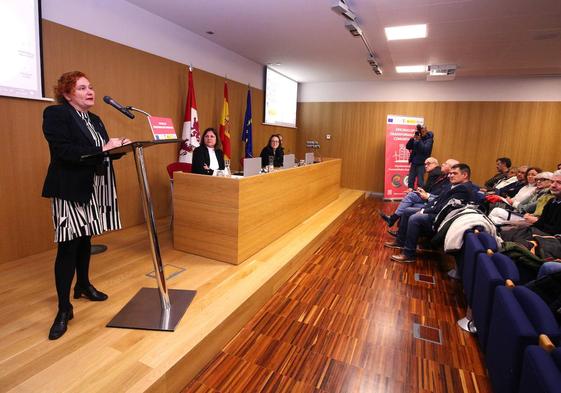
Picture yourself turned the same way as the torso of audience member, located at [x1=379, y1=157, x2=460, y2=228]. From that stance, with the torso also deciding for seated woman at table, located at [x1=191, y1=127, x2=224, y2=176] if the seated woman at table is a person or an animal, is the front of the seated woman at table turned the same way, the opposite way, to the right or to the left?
the opposite way

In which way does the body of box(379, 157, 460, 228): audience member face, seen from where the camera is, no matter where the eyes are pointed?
to the viewer's left

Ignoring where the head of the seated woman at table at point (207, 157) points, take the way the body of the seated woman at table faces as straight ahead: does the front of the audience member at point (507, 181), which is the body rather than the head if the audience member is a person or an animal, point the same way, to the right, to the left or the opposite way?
the opposite way

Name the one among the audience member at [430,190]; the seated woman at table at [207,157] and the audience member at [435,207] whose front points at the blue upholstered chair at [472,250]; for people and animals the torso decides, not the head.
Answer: the seated woman at table

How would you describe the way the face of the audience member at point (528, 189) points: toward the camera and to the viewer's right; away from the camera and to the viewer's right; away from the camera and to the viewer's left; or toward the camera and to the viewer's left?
toward the camera and to the viewer's left

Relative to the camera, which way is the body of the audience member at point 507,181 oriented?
to the viewer's left

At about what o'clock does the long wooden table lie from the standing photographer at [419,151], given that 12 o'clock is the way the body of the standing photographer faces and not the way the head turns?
The long wooden table is roughly at 11 o'clock from the standing photographer.

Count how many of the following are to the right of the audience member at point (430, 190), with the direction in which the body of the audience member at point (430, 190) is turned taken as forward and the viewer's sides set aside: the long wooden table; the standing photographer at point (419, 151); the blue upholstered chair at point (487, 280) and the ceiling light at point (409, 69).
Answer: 2

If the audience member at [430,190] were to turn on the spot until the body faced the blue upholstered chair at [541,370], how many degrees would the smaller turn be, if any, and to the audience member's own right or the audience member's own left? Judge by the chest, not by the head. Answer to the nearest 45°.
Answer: approximately 90° to the audience member's own left

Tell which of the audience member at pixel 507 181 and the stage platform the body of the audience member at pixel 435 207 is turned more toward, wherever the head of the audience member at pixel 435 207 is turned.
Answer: the stage platform

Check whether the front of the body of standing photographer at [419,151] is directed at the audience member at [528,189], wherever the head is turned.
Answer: no

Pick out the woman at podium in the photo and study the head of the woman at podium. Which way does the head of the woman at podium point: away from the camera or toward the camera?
toward the camera

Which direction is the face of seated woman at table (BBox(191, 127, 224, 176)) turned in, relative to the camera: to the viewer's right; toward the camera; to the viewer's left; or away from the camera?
toward the camera

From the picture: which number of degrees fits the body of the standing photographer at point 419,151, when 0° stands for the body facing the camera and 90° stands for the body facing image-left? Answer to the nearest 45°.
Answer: approximately 45°

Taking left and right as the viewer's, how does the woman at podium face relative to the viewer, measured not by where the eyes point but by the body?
facing the viewer and to the right of the viewer

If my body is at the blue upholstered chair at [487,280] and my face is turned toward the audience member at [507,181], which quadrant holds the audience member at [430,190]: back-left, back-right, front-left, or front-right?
front-left

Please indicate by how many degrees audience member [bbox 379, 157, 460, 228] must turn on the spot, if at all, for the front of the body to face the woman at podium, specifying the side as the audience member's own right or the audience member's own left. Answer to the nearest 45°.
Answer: approximately 45° to the audience member's own left

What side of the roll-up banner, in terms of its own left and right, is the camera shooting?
front

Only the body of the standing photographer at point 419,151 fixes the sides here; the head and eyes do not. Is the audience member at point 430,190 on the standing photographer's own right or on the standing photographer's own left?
on the standing photographer's own left
